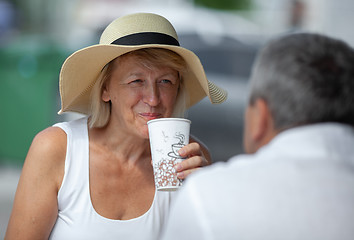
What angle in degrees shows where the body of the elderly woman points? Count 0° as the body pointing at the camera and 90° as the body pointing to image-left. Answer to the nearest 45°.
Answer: approximately 315°

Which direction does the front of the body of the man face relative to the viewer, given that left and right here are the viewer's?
facing away from the viewer and to the left of the viewer

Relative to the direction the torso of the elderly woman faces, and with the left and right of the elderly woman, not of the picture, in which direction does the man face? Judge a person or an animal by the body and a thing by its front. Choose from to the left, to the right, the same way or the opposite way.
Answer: the opposite way

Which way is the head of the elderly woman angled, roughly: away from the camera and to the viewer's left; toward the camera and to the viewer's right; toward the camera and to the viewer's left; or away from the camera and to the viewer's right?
toward the camera and to the viewer's right

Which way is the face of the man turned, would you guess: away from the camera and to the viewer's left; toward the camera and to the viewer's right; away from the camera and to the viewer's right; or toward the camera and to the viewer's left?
away from the camera and to the viewer's left

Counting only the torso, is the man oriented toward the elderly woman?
yes
